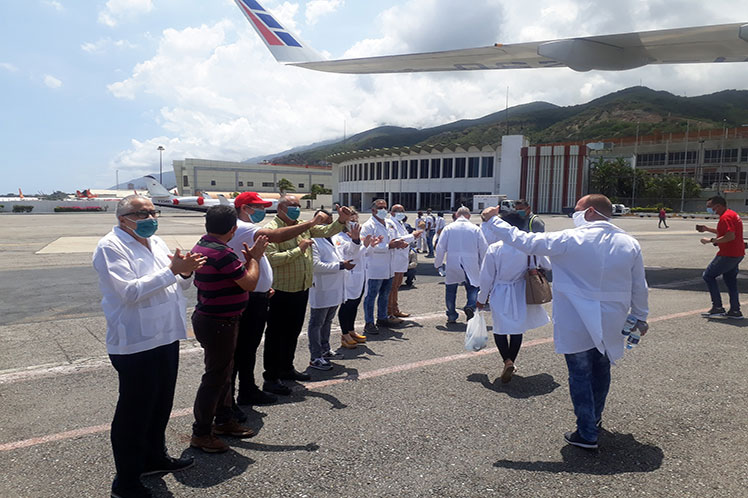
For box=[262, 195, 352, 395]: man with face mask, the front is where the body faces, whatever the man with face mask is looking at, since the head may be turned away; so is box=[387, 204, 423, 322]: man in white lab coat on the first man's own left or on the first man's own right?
on the first man's own left

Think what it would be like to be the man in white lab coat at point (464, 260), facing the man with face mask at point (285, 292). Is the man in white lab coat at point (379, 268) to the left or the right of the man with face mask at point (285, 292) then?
right

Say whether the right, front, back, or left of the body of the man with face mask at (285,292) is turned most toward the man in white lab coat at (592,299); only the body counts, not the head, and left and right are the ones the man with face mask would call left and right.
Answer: front

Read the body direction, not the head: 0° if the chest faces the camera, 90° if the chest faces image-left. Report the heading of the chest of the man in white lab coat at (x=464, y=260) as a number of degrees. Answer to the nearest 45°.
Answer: approximately 180°

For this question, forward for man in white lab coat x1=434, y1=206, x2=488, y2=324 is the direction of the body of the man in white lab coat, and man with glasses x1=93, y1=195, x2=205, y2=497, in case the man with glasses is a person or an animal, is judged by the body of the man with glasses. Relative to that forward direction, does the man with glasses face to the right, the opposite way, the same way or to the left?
to the right

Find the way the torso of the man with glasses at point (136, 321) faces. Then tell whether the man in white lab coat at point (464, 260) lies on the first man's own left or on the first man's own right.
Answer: on the first man's own left

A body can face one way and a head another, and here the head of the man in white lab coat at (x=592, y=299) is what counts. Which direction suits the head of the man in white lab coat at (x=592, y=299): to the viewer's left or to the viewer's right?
to the viewer's left

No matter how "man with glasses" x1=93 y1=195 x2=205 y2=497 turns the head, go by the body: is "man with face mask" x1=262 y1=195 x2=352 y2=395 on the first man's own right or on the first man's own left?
on the first man's own left

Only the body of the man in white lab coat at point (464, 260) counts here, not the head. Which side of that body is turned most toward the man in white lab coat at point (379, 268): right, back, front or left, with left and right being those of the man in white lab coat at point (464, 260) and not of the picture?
left

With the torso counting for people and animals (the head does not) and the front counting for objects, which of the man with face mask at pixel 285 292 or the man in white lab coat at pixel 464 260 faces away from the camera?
the man in white lab coat
